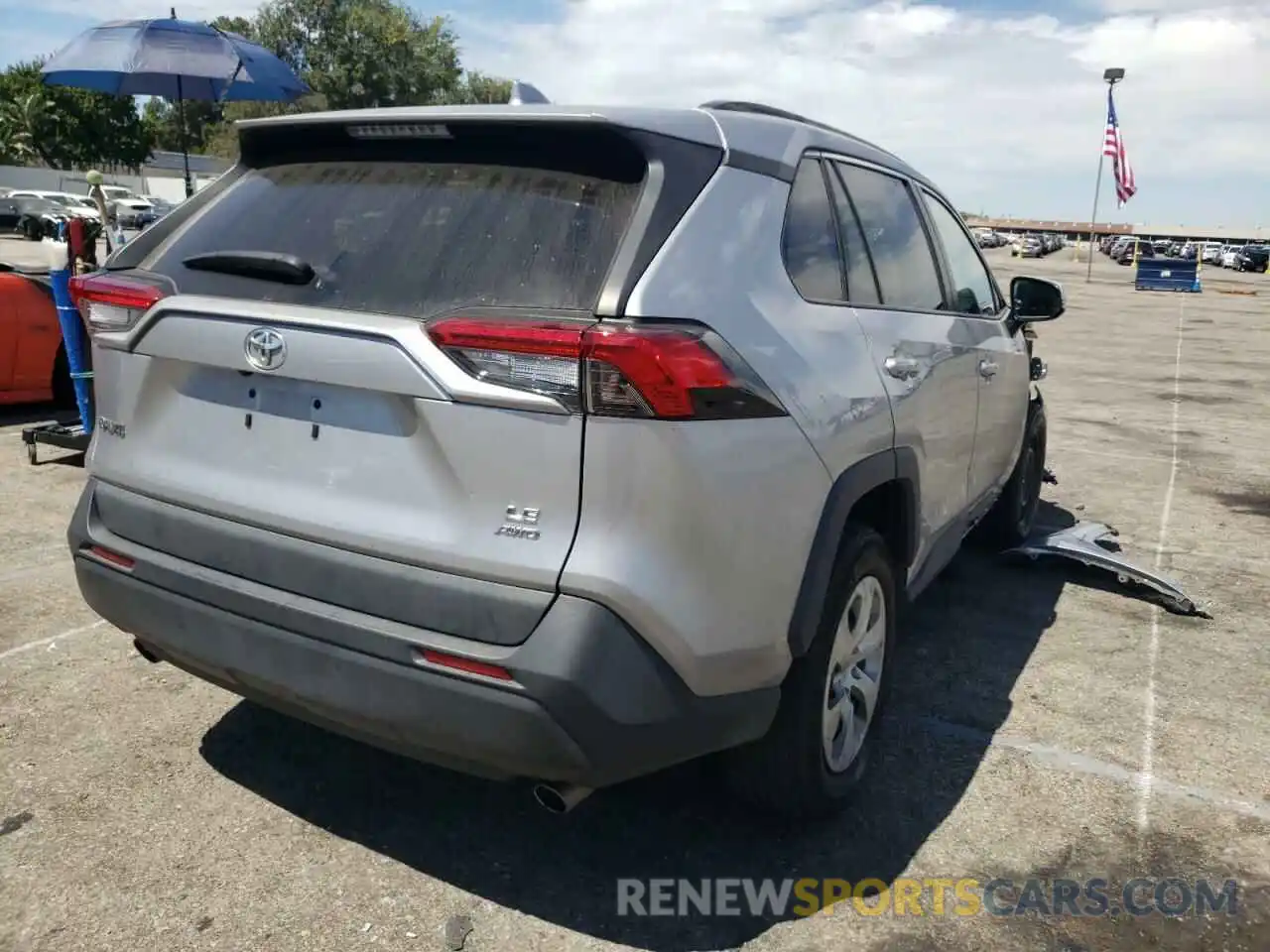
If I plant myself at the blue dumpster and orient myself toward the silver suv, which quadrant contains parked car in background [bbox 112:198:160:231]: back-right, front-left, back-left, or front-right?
front-right

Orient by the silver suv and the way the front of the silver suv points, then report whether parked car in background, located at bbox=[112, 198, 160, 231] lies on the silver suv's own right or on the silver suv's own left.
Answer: on the silver suv's own left

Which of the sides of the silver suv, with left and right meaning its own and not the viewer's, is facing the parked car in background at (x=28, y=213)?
left

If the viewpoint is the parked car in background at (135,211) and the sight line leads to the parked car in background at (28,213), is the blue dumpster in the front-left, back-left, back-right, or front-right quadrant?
back-left

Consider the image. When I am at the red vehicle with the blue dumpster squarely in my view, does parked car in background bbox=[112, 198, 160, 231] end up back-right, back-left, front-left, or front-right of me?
front-left

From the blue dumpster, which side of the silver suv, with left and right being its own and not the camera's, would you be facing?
front

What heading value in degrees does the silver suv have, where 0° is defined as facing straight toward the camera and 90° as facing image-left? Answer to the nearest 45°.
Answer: approximately 225°

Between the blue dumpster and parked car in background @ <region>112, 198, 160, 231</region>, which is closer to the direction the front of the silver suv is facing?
the blue dumpster

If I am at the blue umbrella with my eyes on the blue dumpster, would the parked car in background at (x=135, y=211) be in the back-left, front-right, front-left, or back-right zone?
front-left
